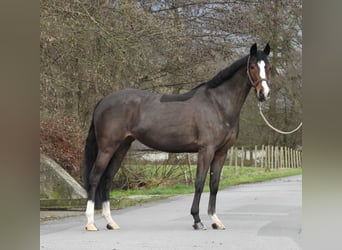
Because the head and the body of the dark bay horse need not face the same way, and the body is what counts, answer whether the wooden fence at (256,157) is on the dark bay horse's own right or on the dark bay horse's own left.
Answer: on the dark bay horse's own left

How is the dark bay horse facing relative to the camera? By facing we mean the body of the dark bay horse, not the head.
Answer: to the viewer's right
